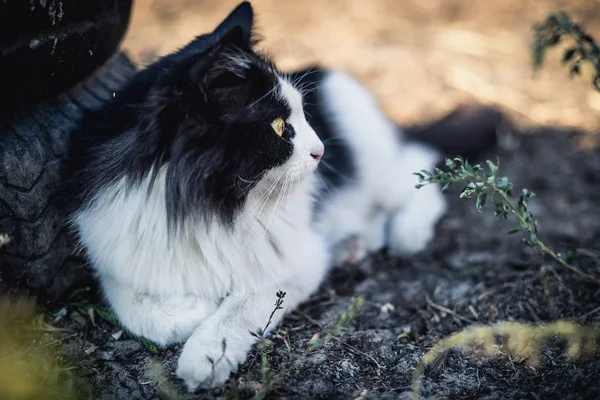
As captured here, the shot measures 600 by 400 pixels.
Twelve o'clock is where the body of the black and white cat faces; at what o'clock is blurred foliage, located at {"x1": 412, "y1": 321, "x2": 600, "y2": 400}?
The blurred foliage is roughly at 10 o'clock from the black and white cat.

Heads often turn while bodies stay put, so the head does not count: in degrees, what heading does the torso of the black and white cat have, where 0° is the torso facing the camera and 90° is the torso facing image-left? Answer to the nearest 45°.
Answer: approximately 45°
